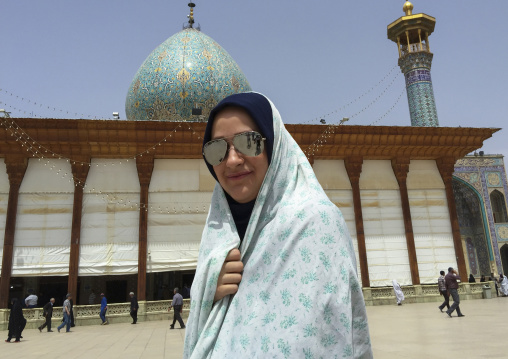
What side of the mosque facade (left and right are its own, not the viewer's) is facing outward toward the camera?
front

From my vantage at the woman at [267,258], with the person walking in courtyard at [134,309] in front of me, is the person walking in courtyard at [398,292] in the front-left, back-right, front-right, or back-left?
front-right

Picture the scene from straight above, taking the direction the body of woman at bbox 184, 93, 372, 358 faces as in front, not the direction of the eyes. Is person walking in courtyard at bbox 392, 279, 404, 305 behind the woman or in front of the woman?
behind

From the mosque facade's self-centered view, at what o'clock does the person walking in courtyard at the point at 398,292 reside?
The person walking in courtyard is roughly at 9 o'clock from the mosque facade.

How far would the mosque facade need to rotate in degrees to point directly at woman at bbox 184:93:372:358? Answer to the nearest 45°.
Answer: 0° — it already faces them

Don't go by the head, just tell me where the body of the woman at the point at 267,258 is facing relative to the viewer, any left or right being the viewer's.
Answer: facing the viewer and to the left of the viewer

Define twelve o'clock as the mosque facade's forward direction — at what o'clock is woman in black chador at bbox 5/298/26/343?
The woman in black chador is roughly at 1 o'clock from the mosque facade.

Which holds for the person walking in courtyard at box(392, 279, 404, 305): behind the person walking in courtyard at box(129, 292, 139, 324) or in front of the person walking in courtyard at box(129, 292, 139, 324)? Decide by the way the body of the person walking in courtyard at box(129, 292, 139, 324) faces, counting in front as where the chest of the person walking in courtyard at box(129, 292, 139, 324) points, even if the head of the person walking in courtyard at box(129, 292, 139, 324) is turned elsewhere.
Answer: behind
